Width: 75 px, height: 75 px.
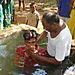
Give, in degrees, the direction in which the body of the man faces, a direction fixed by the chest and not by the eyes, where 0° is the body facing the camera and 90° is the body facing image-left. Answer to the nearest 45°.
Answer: approximately 45°

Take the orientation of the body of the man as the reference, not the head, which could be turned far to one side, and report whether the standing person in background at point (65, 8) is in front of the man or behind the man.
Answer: behind

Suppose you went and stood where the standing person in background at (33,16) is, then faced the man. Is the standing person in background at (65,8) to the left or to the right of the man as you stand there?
left
